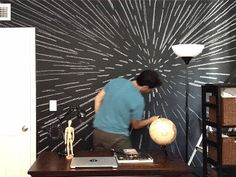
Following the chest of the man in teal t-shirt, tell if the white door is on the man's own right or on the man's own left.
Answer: on the man's own left

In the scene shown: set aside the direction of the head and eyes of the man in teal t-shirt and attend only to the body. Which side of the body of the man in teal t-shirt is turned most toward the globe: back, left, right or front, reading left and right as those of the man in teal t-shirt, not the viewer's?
right

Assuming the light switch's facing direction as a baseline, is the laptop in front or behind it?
in front

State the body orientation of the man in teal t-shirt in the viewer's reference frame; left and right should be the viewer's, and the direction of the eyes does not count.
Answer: facing away from the viewer and to the right of the viewer

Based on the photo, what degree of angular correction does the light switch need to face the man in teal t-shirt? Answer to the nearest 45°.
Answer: approximately 45° to its left

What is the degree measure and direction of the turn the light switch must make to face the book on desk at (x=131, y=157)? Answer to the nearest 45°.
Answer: approximately 45° to its left

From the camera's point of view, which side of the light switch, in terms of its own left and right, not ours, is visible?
front

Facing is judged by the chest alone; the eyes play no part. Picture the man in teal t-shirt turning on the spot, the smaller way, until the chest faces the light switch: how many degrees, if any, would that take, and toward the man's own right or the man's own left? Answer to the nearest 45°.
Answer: approximately 90° to the man's own left
